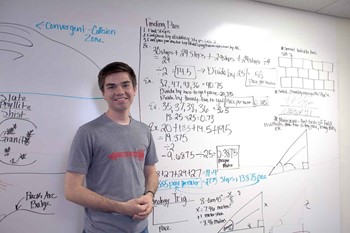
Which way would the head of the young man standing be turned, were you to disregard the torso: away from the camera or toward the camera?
toward the camera
